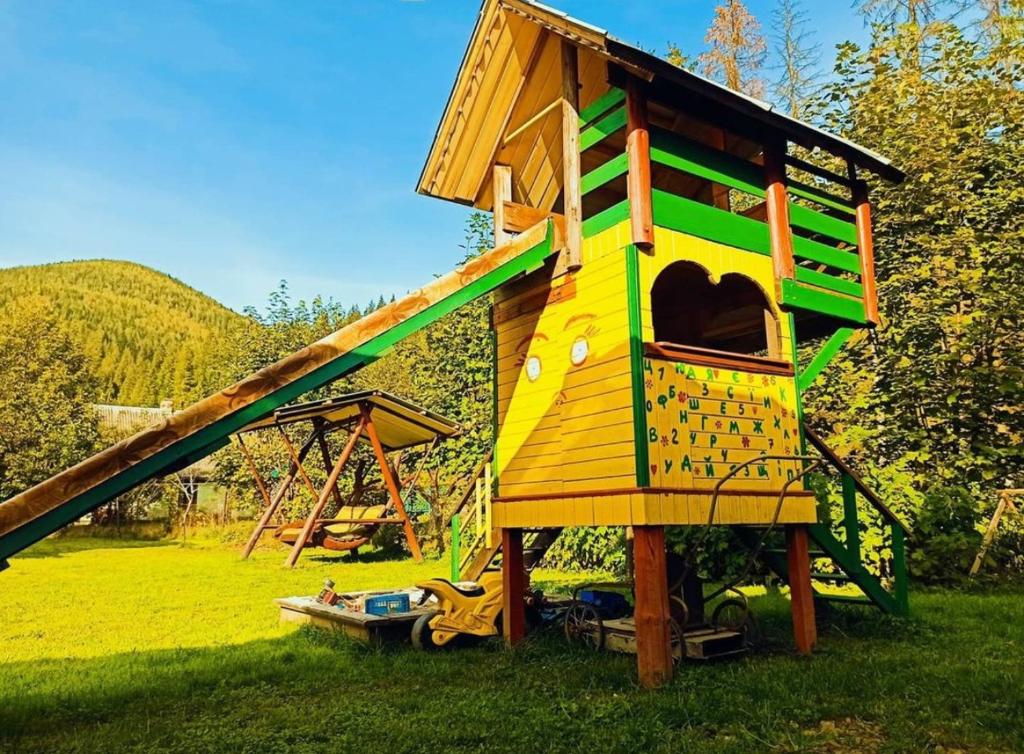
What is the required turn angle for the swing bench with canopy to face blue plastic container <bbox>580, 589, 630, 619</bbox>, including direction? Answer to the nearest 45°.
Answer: approximately 45° to its left

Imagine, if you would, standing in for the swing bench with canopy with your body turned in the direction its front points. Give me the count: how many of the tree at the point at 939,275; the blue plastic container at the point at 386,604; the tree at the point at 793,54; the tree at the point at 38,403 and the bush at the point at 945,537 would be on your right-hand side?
1

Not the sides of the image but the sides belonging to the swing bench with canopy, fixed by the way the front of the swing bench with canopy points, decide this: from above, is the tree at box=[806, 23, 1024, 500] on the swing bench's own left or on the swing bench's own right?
on the swing bench's own left

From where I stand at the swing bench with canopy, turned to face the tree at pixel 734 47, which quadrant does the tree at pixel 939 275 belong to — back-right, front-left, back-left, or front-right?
front-right

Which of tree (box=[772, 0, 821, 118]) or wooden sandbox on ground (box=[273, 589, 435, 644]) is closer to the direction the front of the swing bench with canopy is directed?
the wooden sandbox on ground

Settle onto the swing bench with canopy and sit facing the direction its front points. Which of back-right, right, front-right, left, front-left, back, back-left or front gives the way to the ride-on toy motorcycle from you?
front-left

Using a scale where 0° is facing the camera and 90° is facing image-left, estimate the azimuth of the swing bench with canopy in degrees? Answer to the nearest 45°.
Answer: approximately 45°

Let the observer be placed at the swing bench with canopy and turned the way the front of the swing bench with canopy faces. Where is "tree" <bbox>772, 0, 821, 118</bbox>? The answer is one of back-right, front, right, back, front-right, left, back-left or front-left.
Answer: back-left

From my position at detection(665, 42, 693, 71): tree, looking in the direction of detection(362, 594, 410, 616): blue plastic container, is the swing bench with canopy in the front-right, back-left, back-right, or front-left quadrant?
front-right

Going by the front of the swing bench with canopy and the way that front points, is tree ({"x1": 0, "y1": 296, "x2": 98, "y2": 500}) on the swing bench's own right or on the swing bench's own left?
on the swing bench's own right

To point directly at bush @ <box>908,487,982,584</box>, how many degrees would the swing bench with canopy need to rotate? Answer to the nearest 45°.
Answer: approximately 90° to its left

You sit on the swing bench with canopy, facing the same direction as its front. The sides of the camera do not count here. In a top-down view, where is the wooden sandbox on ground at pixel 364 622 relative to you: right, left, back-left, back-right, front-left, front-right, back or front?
front-left

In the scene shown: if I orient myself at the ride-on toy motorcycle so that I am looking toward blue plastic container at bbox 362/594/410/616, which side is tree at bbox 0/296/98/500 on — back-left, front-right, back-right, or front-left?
front-right
